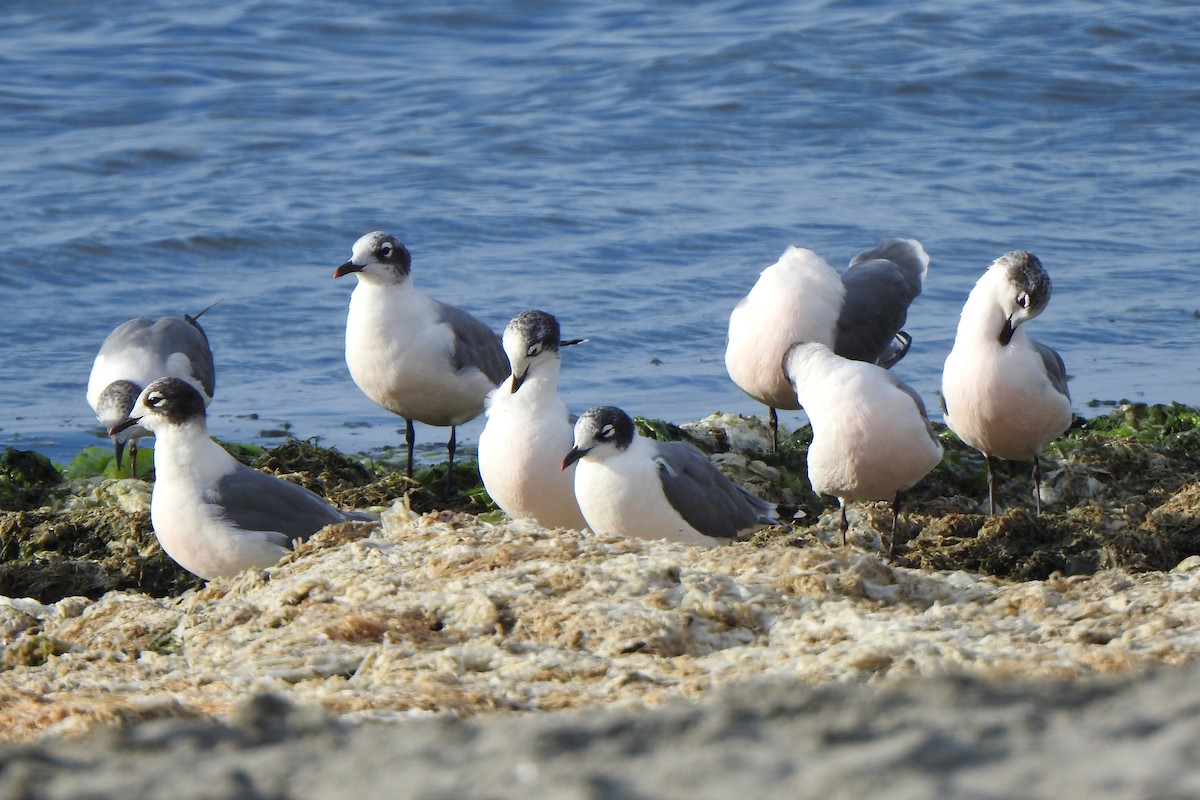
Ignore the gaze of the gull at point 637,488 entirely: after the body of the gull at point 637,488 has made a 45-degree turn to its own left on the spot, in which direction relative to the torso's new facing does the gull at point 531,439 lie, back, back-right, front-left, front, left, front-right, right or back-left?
back-right

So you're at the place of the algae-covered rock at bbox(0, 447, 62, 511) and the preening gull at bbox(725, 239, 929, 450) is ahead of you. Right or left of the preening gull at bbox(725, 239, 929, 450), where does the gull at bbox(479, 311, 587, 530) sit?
right

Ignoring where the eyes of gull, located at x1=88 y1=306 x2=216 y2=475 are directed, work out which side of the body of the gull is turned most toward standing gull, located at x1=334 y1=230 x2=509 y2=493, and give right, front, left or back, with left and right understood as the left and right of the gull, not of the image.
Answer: left

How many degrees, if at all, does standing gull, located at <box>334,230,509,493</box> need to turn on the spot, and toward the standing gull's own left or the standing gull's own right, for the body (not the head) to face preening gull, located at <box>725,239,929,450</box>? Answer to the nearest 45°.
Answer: approximately 135° to the standing gull's own left

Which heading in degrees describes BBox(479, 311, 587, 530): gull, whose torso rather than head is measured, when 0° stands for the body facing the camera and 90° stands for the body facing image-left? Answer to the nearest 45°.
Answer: approximately 0°

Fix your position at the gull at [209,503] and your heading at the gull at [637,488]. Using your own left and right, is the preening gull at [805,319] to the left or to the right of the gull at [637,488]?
left

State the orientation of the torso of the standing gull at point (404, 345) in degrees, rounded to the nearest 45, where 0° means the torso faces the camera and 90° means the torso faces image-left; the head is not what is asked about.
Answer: approximately 45°

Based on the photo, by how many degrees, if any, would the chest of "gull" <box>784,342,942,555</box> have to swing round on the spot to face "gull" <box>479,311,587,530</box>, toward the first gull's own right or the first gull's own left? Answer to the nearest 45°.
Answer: approximately 45° to the first gull's own right

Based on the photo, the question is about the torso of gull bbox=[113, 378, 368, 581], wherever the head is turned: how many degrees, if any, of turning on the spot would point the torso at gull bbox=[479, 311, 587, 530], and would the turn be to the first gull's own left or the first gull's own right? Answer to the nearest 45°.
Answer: approximately 180°

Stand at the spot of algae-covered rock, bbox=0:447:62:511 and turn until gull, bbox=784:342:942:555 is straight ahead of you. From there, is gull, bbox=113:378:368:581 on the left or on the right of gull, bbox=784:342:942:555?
right

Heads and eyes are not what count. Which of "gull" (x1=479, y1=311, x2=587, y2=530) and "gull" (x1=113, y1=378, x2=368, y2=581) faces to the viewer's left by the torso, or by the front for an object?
"gull" (x1=113, y1=378, x2=368, y2=581)

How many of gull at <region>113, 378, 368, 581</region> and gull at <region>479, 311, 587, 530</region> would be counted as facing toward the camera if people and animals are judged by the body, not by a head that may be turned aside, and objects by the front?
1

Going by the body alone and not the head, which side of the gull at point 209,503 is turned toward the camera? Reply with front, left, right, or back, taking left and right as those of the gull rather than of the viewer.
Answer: left
